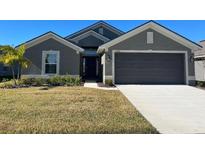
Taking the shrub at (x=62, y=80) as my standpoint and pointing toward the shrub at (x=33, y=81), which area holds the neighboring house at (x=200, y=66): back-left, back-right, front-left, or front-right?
back-right

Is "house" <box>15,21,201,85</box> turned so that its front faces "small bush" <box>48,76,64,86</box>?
no

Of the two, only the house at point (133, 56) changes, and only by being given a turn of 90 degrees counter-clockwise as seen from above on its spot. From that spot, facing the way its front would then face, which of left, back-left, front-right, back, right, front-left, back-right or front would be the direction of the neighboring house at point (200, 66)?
front-left

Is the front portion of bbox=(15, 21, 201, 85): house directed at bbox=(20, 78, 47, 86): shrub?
no

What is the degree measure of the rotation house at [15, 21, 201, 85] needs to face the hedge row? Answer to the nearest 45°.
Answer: approximately 90° to its right

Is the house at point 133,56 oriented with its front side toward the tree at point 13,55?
no

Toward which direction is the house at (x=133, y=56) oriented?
toward the camera
